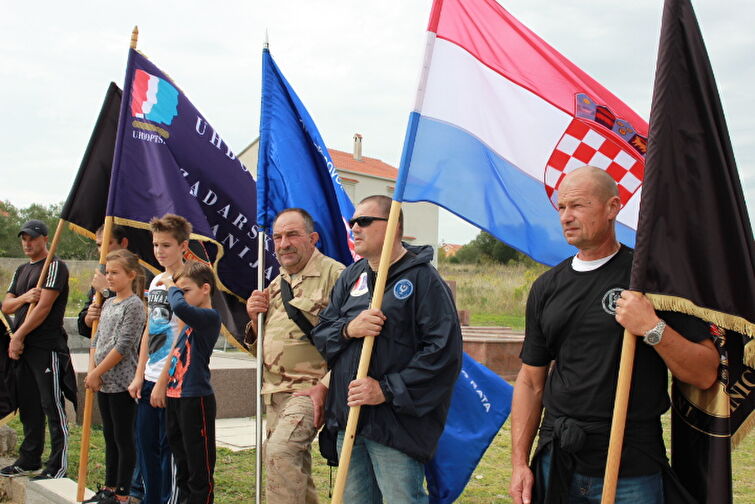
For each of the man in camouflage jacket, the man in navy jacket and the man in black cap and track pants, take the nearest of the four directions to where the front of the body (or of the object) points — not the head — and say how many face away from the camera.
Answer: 0

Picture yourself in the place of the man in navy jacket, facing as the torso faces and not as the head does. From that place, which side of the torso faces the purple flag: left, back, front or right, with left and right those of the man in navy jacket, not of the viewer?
right

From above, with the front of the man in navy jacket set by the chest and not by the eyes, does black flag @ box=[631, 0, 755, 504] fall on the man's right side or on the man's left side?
on the man's left side

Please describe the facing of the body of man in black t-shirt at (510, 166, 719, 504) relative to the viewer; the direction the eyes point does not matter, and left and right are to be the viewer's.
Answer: facing the viewer and to the left of the viewer

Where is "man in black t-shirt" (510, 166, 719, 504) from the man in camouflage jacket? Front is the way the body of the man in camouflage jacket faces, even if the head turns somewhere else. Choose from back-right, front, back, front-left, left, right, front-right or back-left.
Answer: left

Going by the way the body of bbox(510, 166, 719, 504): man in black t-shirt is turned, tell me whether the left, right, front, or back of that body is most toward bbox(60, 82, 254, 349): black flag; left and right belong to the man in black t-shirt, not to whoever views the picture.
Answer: right

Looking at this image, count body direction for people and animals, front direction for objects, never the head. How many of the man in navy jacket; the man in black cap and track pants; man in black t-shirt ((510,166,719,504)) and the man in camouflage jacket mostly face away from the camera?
0

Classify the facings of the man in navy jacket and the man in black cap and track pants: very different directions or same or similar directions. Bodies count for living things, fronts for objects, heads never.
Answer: same or similar directions

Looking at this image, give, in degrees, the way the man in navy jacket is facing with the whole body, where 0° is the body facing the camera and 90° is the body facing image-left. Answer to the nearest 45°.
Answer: approximately 45°

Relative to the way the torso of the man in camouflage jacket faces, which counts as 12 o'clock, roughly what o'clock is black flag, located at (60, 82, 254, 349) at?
The black flag is roughly at 3 o'clock from the man in camouflage jacket.

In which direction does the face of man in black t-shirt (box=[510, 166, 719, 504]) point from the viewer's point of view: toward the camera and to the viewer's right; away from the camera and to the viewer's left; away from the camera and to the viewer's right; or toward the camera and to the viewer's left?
toward the camera and to the viewer's left

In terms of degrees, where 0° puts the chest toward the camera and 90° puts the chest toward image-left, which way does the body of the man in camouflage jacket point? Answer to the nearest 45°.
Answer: approximately 45°
